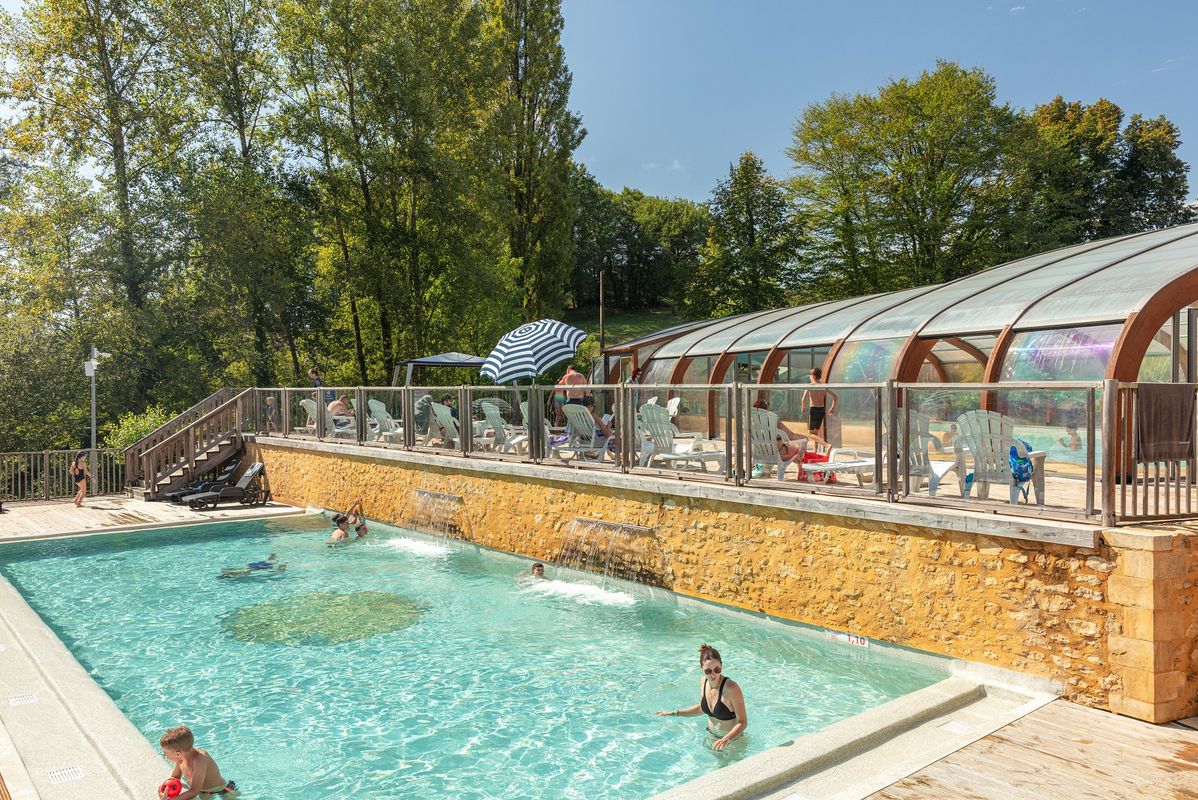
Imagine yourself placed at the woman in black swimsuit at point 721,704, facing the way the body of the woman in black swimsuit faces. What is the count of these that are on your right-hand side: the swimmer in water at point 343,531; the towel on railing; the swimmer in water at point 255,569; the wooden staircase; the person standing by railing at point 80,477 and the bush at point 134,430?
5

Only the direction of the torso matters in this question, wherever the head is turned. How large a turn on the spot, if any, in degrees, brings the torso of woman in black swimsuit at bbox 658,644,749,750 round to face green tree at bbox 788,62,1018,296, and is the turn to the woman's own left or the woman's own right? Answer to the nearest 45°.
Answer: approximately 135° to the woman's own right

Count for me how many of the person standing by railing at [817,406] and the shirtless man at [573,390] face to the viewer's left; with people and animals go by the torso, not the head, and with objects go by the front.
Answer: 0

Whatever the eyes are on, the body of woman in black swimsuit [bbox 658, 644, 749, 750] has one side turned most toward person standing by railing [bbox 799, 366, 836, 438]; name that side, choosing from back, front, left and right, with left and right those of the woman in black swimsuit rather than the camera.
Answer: back

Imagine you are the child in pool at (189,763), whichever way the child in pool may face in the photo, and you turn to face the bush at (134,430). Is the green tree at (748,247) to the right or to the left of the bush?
right

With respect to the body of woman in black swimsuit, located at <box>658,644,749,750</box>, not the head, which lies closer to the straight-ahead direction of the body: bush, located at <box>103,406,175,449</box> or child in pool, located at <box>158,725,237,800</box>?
the child in pool
